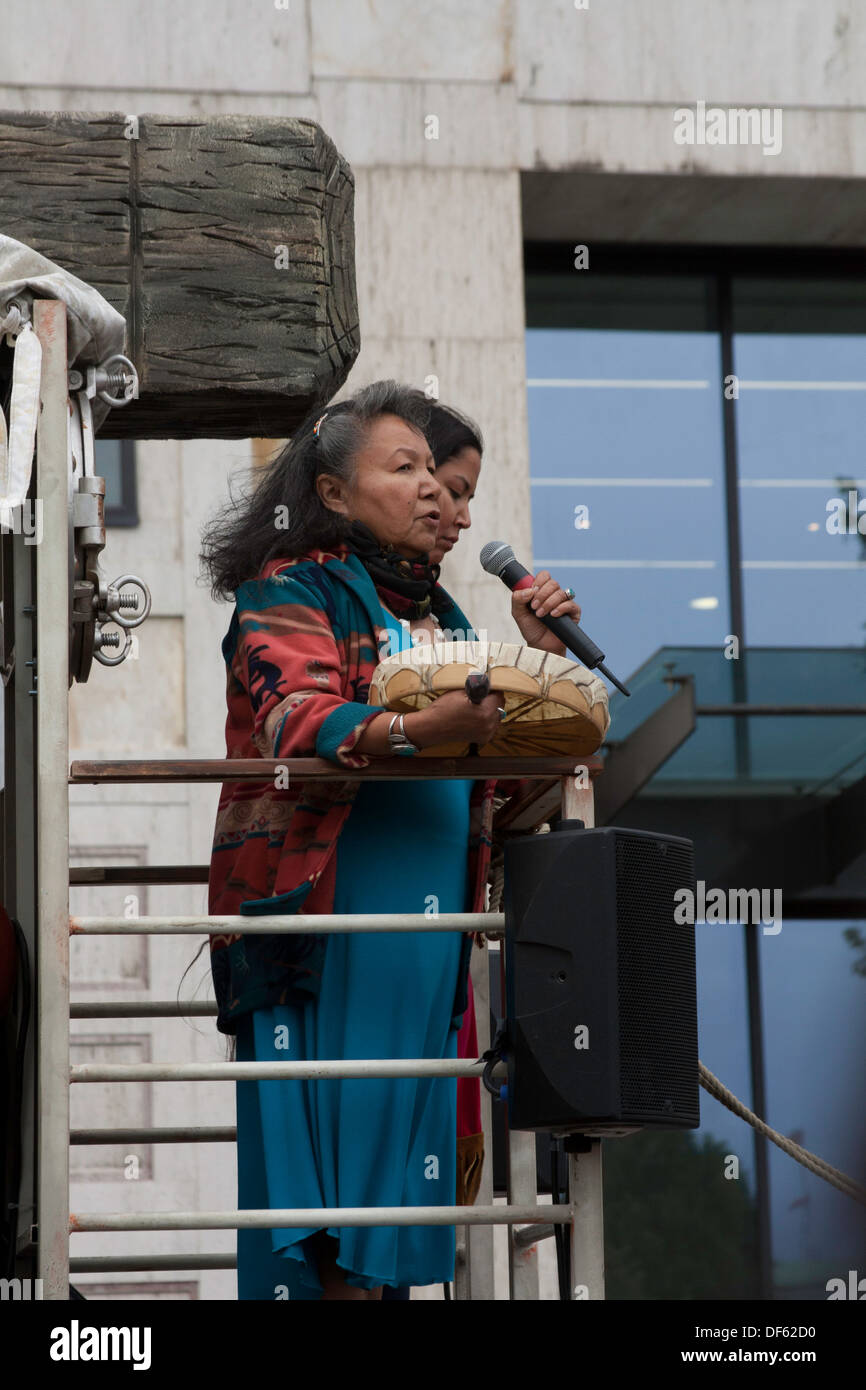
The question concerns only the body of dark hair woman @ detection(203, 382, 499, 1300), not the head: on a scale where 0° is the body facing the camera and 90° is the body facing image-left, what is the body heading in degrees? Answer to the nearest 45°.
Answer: approximately 315°

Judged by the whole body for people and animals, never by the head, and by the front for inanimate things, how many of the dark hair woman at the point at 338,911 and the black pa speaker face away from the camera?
0

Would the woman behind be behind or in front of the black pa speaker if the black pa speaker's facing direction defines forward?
behind

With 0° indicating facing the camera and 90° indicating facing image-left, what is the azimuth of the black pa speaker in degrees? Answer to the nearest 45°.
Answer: approximately 315°
